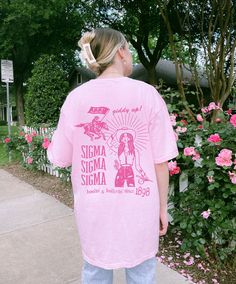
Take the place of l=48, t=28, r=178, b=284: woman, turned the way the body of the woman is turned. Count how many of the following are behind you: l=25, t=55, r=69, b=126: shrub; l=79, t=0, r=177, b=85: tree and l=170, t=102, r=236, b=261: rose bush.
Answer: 0

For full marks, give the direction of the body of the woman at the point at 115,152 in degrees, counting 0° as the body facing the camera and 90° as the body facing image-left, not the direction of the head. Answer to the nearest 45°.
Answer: approximately 180°

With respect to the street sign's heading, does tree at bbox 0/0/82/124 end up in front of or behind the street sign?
behind

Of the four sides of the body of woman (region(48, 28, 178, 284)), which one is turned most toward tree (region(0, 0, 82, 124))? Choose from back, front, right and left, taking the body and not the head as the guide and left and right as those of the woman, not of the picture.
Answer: front

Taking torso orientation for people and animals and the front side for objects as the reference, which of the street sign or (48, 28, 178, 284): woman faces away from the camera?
the woman

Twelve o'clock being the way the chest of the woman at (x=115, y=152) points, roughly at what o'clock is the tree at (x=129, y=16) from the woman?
The tree is roughly at 12 o'clock from the woman.

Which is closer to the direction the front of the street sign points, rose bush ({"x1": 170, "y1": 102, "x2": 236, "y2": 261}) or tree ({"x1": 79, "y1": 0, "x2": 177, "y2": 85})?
the rose bush

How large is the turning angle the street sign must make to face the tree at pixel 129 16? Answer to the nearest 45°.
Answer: approximately 135° to its left

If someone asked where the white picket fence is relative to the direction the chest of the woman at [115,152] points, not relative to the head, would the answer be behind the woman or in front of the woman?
in front

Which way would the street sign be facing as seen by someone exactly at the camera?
facing the viewer

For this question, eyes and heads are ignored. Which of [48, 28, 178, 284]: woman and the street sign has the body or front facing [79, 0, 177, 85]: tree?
the woman

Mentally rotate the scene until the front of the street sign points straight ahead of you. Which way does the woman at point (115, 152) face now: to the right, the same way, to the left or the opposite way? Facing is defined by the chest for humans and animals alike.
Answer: the opposite way
